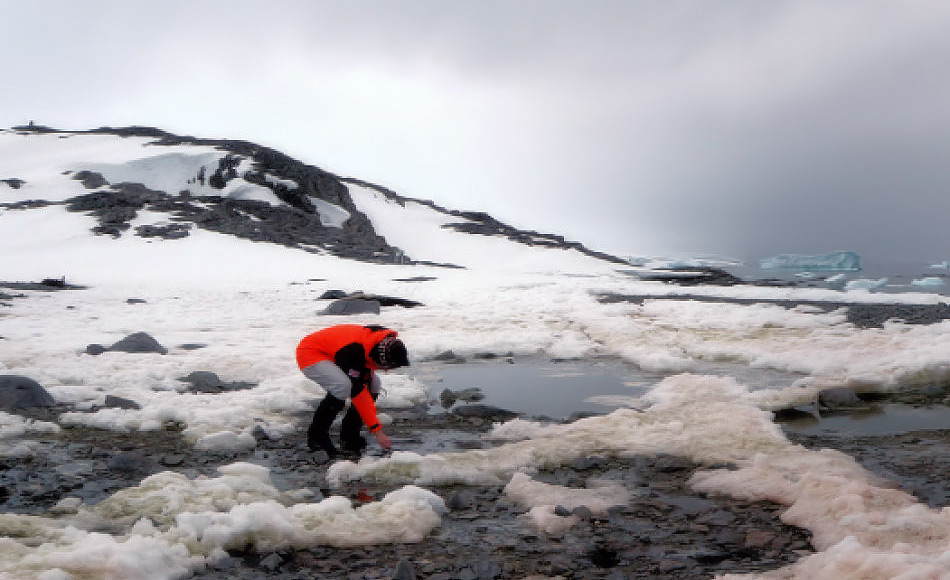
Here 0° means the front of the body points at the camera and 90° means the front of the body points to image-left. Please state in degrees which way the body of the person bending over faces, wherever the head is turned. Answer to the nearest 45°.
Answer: approximately 270°

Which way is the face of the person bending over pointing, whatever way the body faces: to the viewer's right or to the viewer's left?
to the viewer's right

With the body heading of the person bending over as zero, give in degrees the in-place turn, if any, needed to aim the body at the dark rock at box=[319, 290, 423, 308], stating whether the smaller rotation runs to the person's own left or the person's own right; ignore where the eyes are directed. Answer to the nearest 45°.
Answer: approximately 90° to the person's own left

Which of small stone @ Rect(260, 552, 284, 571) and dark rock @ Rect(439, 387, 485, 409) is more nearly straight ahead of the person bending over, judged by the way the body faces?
the dark rock

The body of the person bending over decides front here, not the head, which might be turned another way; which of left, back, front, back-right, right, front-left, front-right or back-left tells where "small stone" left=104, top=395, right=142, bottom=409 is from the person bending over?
back-left

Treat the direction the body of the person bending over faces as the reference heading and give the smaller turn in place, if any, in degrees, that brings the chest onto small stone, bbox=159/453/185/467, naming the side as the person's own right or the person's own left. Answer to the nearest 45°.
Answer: approximately 180°

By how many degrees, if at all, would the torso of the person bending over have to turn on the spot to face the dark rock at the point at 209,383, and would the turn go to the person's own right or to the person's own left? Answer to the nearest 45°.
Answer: approximately 135° to the person's own left

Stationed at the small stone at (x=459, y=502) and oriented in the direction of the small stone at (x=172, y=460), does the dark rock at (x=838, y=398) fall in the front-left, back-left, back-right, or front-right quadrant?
back-right

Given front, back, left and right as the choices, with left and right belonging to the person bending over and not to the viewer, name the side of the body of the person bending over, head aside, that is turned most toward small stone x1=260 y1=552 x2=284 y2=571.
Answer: right

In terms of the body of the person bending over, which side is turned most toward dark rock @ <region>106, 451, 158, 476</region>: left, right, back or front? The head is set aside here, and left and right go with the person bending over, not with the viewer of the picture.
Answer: back
